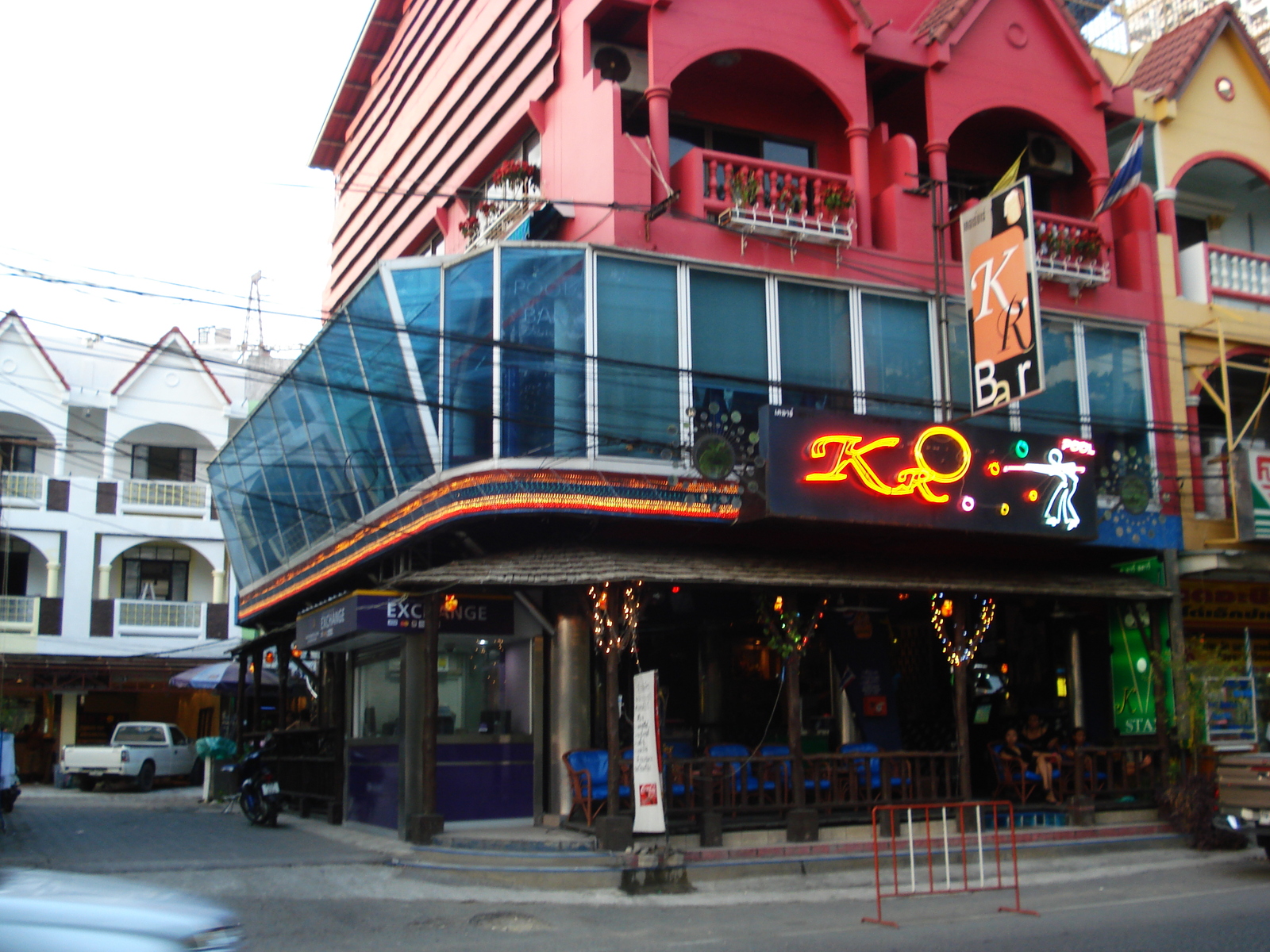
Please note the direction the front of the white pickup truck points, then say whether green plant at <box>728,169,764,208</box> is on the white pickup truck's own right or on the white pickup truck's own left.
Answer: on the white pickup truck's own right

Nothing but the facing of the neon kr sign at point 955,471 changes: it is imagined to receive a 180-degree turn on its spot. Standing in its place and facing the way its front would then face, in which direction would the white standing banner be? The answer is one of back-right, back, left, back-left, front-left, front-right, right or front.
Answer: back-left

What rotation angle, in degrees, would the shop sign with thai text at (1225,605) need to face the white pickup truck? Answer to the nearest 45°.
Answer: approximately 90° to its right

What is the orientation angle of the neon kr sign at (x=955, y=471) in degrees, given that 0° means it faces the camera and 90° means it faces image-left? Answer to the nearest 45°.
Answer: approximately 0°

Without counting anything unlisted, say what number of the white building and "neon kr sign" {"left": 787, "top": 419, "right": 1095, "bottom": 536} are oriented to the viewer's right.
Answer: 0

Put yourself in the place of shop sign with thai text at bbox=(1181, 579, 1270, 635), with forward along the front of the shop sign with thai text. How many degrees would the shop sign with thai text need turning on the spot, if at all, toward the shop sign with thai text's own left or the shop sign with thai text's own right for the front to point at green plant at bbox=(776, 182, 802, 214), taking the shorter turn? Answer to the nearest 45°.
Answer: approximately 45° to the shop sign with thai text's own right

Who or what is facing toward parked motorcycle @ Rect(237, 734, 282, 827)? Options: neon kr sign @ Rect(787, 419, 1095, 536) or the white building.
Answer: the white building

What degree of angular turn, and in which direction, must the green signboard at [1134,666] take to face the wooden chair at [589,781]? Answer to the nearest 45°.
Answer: approximately 45° to its right

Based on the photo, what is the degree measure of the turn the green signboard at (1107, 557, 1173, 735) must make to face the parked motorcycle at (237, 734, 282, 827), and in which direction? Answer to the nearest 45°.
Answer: approximately 90° to its right
